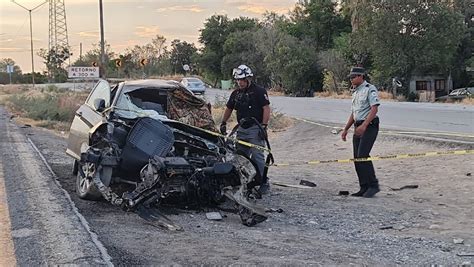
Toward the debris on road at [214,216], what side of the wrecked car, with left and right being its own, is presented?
front

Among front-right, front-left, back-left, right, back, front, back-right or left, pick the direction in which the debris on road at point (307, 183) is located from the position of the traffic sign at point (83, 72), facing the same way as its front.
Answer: front

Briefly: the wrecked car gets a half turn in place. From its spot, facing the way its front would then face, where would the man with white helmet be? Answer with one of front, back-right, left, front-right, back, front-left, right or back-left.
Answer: right

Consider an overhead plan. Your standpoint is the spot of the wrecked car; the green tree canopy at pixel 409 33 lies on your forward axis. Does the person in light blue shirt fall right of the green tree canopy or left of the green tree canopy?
right

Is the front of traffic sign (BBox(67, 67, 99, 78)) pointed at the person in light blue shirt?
yes

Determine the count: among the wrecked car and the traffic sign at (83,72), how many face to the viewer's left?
0

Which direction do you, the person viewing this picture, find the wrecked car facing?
facing the viewer and to the right of the viewer

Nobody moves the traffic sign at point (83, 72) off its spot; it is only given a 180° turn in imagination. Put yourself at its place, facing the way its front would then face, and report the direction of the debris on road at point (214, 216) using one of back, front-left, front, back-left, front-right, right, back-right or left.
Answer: back

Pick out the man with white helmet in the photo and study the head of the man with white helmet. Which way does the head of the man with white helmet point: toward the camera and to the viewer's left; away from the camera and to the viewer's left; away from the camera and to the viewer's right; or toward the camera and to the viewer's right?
toward the camera and to the viewer's left

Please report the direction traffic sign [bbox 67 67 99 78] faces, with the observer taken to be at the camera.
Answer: facing the viewer

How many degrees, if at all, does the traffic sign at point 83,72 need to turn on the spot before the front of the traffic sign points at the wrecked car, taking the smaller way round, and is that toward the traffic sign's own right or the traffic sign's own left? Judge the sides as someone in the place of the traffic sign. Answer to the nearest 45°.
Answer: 0° — it already faces it

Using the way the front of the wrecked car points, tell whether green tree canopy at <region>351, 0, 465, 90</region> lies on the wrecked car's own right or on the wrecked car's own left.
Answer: on the wrecked car's own left

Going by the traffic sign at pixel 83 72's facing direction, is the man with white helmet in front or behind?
in front

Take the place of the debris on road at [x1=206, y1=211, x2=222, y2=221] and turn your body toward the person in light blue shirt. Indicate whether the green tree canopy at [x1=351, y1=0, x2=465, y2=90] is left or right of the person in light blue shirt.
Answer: left
